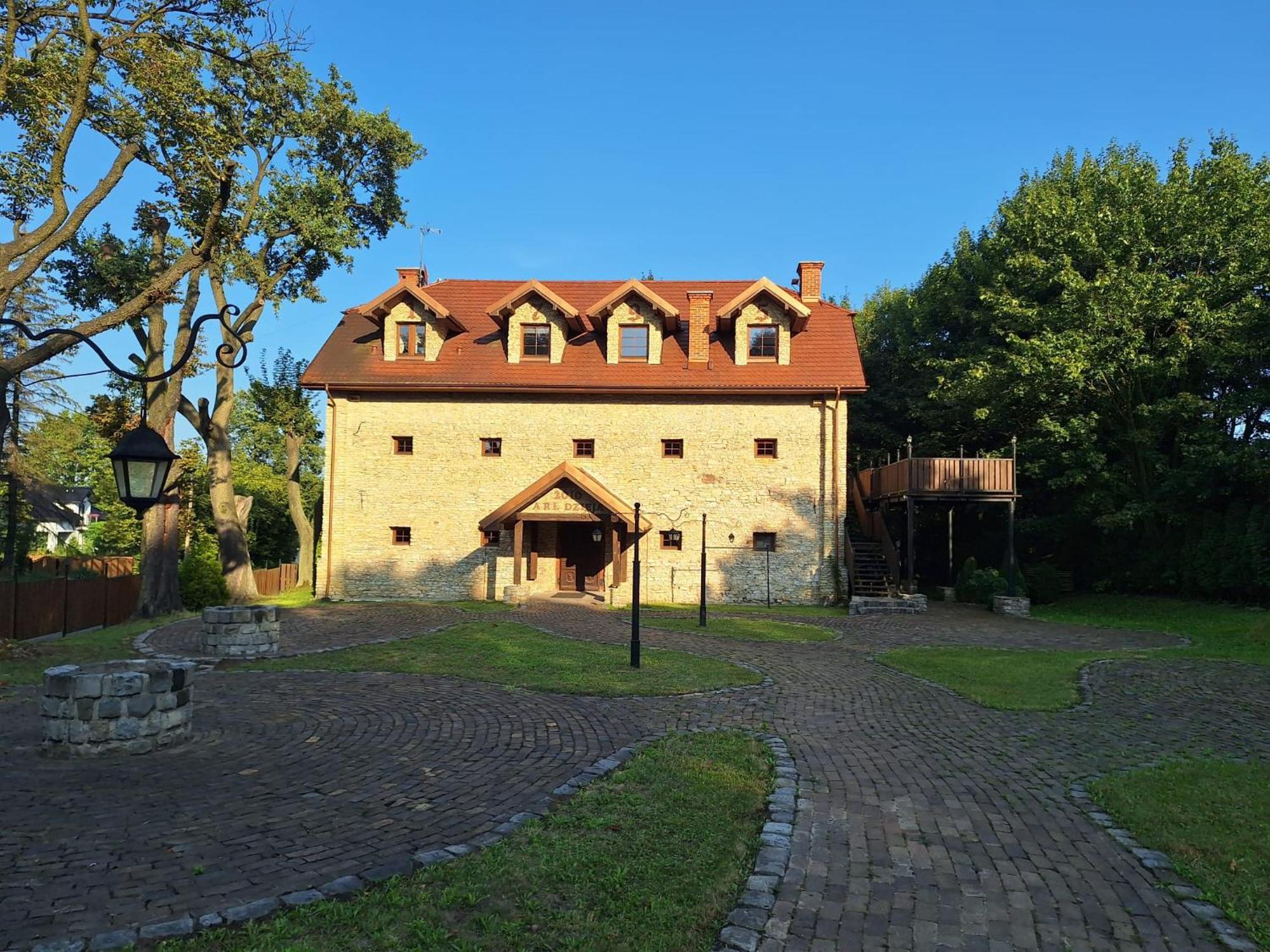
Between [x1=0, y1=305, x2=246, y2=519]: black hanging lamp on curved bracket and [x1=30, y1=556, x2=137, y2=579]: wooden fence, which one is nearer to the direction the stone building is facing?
the black hanging lamp on curved bracket

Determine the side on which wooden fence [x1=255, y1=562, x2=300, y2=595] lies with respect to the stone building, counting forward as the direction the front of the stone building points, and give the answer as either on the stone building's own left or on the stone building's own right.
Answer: on the stone building's own right

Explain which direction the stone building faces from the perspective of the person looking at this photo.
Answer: facing the viewer

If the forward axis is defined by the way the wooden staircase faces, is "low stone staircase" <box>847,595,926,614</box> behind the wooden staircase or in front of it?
in front

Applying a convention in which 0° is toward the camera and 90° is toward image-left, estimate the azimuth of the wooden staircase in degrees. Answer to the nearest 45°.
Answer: approximately 0°

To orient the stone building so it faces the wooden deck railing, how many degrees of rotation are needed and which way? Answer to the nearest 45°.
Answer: approximately 90° to its left

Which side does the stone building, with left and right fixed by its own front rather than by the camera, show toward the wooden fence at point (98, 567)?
right

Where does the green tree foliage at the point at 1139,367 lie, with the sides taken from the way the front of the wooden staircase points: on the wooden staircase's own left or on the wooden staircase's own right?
on the wooden staircase's own left

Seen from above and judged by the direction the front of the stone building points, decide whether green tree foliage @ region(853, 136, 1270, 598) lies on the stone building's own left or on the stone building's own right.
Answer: on the stone building's own left

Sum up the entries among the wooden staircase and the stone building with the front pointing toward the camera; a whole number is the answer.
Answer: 2

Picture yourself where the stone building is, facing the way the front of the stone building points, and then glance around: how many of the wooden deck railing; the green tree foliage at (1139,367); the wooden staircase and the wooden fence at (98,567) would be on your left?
3
